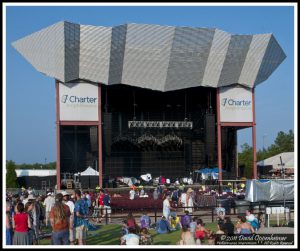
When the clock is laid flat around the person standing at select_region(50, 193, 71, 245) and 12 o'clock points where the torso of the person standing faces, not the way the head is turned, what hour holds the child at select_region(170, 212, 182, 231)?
The child is roughly at 1 o'clock from the person standing.

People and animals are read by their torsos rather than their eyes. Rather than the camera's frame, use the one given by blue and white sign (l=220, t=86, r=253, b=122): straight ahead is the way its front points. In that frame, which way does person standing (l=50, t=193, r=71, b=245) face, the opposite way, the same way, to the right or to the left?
the opposite way

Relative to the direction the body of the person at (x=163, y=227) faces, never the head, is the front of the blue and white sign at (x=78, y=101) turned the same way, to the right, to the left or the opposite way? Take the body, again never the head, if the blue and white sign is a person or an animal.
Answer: the opposite way

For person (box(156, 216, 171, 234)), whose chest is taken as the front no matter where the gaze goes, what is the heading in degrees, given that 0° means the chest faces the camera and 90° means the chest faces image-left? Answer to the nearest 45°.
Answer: approximately 180°

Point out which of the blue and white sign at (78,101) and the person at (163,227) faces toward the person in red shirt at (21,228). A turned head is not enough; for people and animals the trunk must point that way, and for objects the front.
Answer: the blue and white sign

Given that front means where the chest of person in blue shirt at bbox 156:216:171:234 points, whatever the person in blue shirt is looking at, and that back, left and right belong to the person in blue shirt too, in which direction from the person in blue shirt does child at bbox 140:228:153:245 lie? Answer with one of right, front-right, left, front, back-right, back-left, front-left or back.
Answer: back

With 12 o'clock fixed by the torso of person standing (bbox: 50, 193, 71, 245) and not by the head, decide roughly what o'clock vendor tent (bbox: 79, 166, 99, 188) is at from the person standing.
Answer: The vendor tent is roughly at 12 o'clock from the person standing.

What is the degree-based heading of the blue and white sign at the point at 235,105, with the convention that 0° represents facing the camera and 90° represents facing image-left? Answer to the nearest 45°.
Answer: approximately 0°

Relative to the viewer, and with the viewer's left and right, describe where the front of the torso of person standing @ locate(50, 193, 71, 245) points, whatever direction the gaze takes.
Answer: facing away from the viewer
